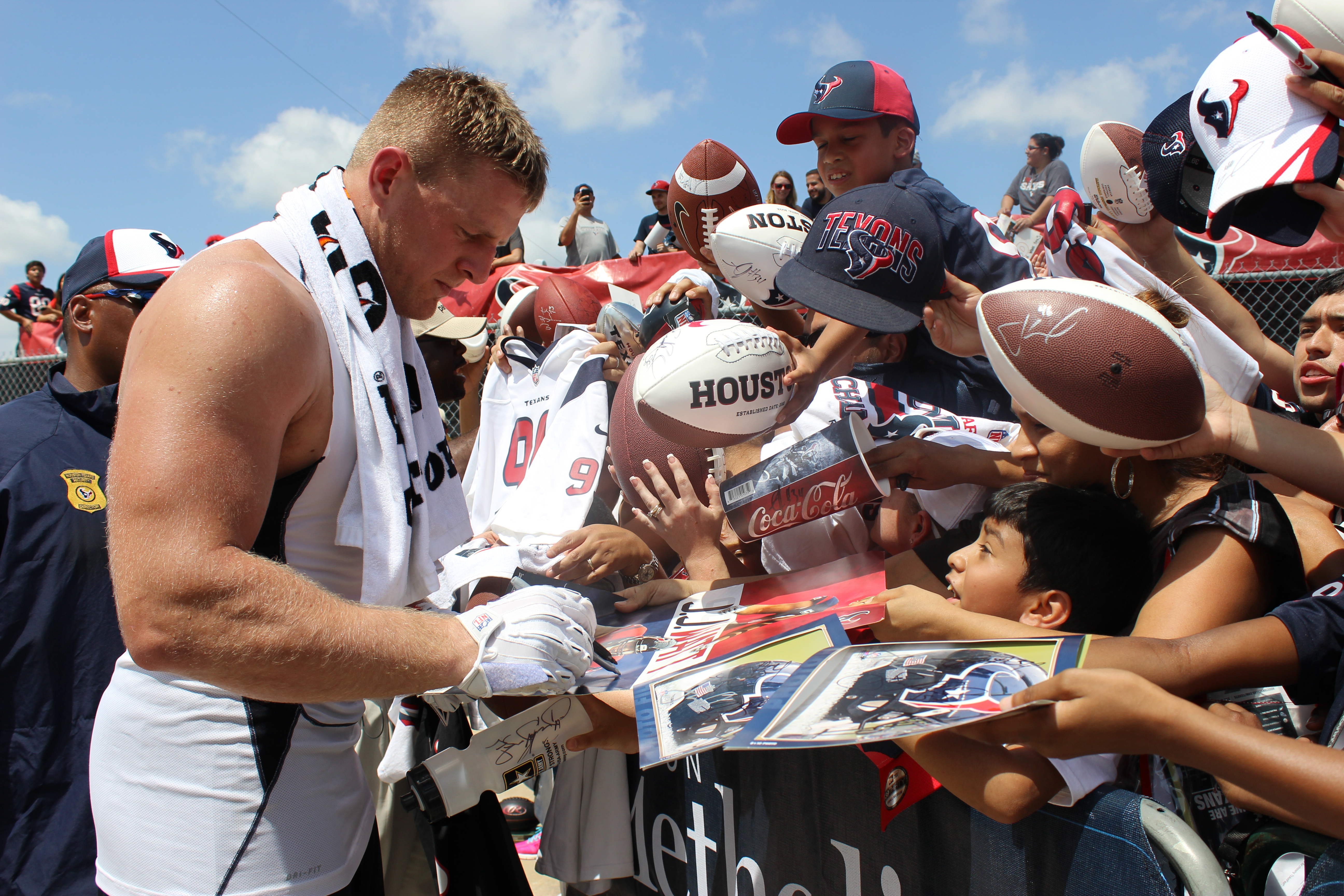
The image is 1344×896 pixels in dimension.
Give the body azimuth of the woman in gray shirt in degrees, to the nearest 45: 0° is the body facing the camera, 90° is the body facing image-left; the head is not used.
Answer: approximately 45°

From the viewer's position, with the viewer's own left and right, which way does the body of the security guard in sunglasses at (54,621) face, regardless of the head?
facing to the right of the viewer

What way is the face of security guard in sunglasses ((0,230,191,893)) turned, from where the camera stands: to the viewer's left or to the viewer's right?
to the viewer's right

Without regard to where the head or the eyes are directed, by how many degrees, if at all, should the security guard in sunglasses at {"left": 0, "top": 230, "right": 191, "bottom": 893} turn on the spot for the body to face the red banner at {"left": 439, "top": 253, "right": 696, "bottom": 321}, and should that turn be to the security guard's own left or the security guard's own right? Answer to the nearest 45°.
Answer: approximately 45° to the security guard's own left

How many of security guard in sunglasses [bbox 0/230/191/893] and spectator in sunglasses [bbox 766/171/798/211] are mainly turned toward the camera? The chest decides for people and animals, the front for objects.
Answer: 1

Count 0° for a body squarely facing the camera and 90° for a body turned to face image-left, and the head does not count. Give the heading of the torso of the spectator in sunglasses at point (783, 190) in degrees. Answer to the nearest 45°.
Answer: approximately 0°
